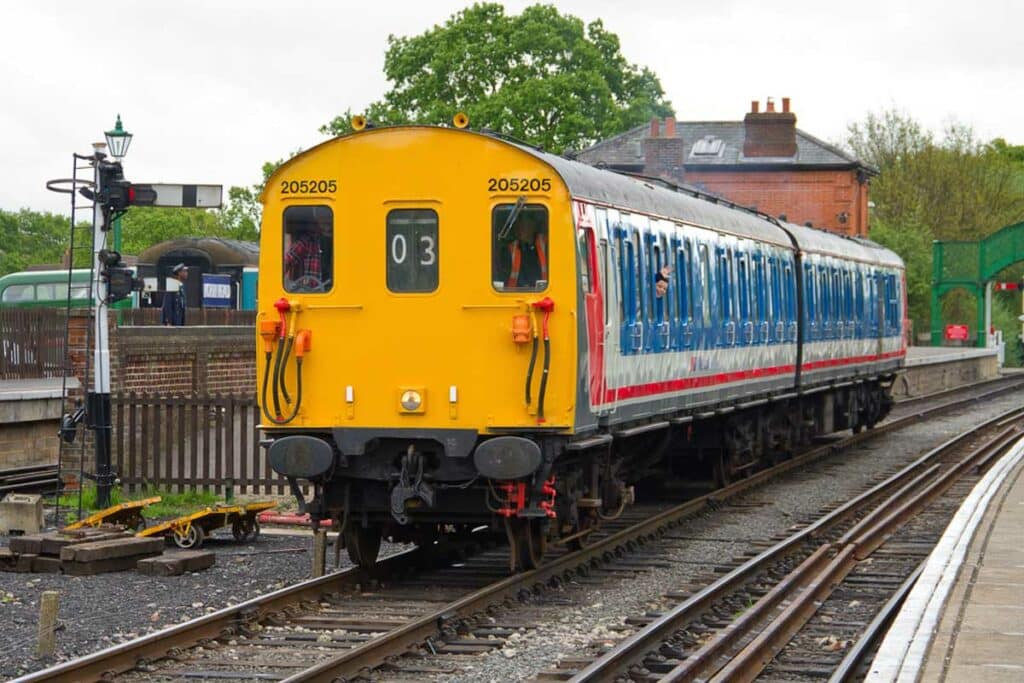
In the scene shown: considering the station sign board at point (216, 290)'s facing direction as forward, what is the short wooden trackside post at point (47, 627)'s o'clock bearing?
The short wooden trackside post is roughly at 12 o'clock from the station sign board.

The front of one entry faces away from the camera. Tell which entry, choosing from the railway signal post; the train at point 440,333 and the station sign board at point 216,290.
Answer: the railway signal post

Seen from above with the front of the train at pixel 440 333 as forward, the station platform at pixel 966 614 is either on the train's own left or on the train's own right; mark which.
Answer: on the train's own left

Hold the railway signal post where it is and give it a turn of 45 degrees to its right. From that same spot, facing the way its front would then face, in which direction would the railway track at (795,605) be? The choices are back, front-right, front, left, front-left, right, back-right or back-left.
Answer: right

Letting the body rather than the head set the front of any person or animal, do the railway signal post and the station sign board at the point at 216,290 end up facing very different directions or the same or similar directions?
very different directions

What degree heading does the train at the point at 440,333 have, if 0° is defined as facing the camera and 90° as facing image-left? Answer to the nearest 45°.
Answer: approximately 0°

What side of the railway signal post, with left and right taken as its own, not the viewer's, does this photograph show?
back

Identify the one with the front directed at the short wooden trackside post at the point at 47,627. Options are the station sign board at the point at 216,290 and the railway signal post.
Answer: the station sign board
